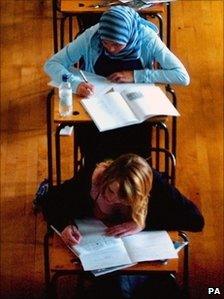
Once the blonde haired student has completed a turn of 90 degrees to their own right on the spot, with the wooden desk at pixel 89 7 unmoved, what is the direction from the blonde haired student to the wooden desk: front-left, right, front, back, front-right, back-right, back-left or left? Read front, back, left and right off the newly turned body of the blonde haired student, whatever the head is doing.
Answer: right

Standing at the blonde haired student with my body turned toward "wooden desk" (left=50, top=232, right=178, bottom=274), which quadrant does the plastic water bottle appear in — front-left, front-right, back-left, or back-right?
back-right

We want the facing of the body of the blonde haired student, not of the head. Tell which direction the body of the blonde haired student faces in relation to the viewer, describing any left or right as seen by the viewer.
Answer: facing the viewer
